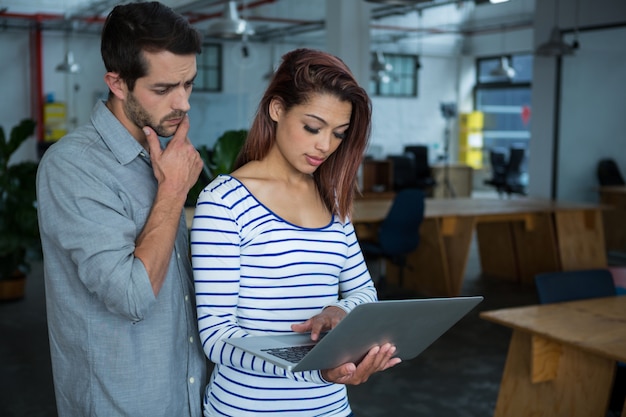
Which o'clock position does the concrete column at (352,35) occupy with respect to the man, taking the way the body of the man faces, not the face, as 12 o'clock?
The concrete column is roughly at 8 o'clock from the man.

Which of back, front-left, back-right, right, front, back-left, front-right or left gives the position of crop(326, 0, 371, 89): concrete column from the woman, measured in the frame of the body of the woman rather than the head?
back-left

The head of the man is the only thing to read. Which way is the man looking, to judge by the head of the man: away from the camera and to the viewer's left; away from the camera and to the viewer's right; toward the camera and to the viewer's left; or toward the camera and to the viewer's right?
toward the camera and to the viewer's right

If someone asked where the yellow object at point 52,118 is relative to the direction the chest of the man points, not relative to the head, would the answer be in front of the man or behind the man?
behind

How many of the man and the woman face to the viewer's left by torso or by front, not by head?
0

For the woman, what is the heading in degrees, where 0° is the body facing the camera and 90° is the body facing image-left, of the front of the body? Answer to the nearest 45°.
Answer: approximately 315°

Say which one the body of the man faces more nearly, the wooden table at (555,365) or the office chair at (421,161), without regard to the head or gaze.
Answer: the wooden table

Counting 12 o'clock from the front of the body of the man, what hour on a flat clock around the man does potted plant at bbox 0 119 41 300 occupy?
The potted plant is roughly at 7 o'clock from the man.

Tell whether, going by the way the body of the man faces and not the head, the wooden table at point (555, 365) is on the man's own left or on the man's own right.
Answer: on the man's own left
